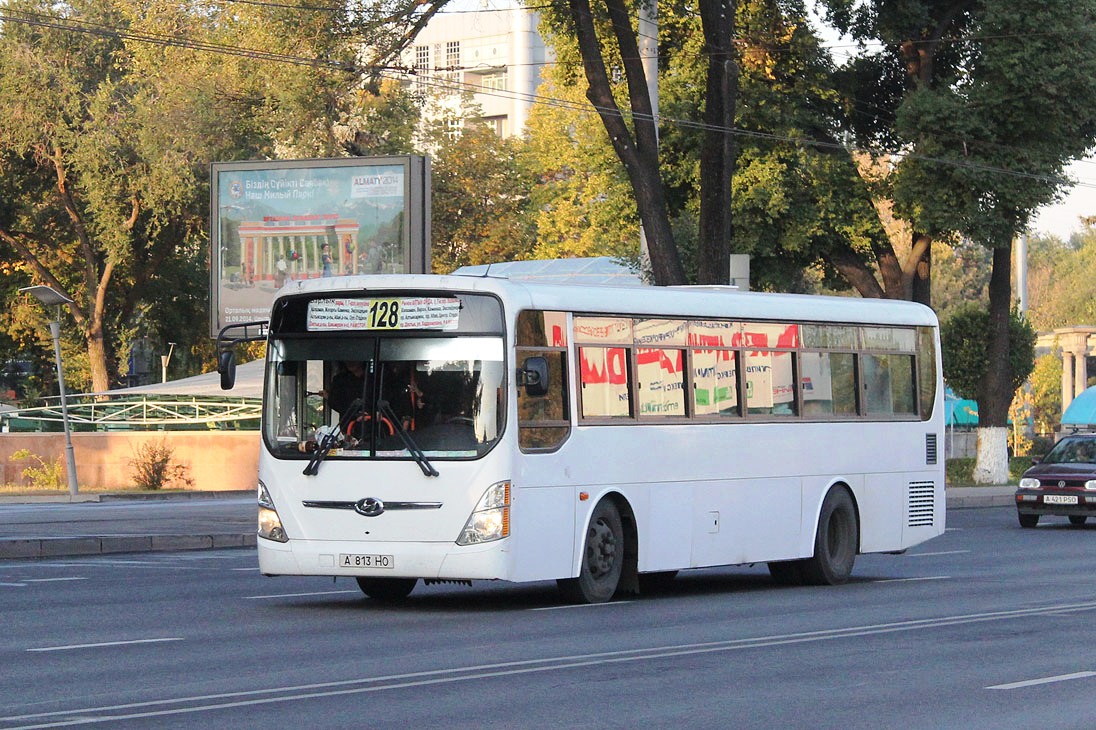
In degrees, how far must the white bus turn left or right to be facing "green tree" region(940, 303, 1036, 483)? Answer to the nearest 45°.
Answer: approximately 135° to its right

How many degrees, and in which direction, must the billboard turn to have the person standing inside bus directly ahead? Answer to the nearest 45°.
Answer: approximately 45° to its left

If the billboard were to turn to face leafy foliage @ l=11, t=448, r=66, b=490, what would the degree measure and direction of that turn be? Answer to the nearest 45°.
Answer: approximately 90° to its right

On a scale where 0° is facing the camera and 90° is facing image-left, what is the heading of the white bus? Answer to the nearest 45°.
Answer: approximately 45°

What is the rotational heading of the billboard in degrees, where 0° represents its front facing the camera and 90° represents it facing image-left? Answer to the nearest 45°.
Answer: approximately 45°

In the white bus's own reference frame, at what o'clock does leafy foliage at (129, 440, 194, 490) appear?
The leafy foliage is roughly at 4 o'clock from the white bus.

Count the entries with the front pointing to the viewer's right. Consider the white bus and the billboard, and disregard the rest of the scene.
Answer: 0

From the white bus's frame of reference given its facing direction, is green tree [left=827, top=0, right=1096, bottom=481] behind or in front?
behind
